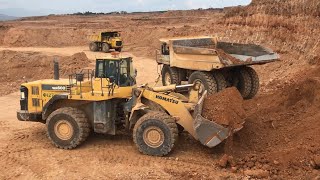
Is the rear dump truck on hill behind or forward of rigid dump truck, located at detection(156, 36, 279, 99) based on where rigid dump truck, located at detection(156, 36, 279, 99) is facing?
forward

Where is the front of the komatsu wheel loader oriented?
to the viewer's right

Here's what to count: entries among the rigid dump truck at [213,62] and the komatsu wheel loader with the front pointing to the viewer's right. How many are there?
1

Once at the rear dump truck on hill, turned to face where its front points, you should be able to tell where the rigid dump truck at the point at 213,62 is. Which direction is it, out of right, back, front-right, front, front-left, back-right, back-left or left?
front-right

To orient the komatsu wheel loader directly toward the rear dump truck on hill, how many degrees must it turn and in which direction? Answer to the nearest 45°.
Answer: approximately 90° to its left

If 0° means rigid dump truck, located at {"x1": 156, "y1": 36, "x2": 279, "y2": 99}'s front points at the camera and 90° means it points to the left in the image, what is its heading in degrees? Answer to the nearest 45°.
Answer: approximately 135°

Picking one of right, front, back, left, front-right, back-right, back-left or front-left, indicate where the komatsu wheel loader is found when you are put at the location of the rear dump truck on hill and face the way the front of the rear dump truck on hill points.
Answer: front-right

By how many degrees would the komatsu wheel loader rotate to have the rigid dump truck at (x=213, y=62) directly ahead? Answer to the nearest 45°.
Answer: approximately 45° to its left

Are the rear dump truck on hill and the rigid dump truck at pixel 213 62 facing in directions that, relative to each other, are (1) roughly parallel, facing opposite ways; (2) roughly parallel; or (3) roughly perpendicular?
roughly parallel, facing opposite ways

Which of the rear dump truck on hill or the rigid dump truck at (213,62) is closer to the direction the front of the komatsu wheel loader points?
the rigid dump truck

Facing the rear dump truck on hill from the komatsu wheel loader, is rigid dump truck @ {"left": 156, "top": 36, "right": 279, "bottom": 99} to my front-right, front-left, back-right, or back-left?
front-right
